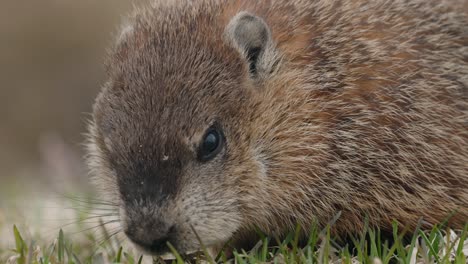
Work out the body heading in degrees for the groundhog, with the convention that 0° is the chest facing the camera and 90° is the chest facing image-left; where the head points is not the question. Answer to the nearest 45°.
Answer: approximately 45°
